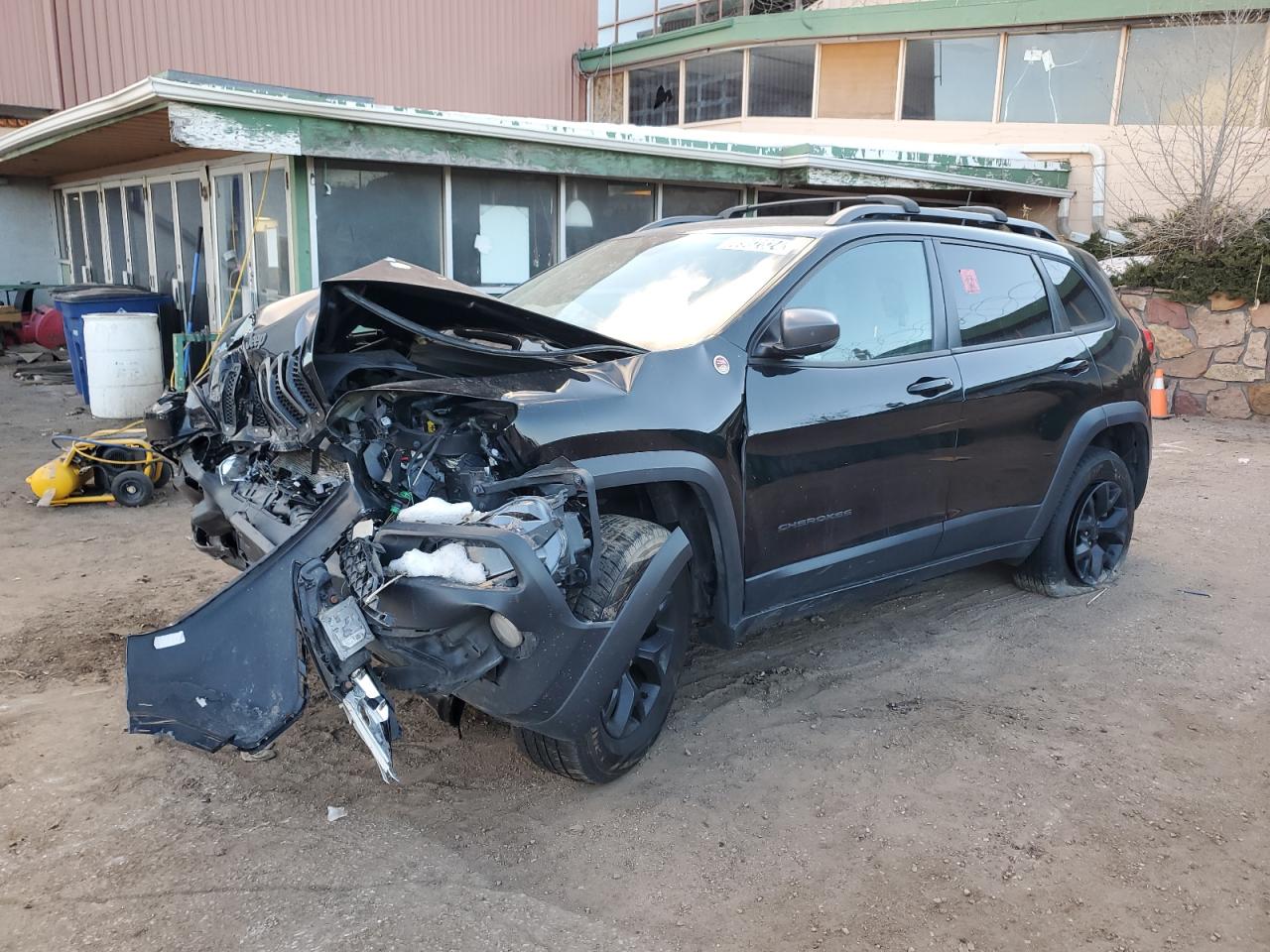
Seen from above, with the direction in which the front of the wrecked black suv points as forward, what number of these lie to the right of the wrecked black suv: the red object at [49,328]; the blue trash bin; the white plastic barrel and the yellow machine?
4

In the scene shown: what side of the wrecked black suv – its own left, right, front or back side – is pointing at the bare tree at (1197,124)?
back

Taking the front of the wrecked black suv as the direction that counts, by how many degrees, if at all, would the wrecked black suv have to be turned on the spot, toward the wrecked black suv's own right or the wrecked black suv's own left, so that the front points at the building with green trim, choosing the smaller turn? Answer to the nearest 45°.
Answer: approximately 135° to the wrecked black suv's own right

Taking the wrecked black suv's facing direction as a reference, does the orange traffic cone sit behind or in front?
behind

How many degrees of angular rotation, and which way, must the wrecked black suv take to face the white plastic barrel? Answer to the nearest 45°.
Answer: approximately 90° to its right

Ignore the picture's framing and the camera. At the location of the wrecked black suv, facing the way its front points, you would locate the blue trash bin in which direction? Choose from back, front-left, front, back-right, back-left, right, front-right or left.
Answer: right

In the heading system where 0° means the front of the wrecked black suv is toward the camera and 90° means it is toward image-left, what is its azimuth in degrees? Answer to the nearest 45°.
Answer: approximately 45°

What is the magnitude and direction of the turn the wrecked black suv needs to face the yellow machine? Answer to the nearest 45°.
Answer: approximately 90° to its right

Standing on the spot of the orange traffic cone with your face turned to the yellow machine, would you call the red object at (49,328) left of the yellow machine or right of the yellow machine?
right

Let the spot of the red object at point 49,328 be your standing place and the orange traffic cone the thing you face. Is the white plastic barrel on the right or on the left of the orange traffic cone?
right

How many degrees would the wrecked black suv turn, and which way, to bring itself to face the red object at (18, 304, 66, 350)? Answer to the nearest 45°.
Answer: approximately 90° to its right
